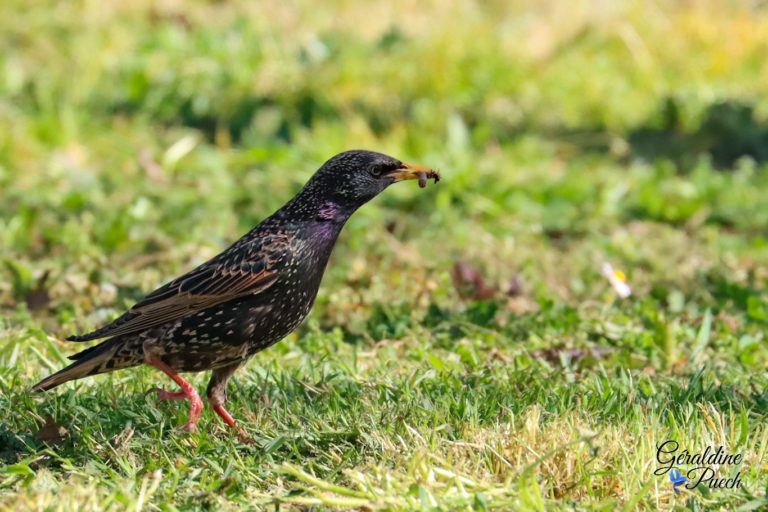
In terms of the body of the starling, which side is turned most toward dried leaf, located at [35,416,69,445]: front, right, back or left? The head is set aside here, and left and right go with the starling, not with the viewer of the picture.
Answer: back

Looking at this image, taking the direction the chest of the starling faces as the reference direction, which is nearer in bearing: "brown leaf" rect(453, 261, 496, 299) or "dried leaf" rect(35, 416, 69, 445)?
the brown leaf

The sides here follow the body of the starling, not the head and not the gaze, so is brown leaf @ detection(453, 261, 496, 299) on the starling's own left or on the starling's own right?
on the starling's own left

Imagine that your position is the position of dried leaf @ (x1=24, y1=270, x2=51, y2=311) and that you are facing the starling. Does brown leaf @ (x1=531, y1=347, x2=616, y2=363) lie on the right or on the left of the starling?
left

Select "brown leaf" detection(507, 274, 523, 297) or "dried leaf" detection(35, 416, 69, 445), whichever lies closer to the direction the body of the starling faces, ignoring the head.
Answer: the brown leaf

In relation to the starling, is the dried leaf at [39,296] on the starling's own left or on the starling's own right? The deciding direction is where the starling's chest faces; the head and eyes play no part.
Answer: on the starling's own left

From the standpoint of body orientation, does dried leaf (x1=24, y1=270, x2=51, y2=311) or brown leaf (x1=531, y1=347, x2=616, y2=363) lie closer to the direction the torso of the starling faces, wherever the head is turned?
the brown leaf

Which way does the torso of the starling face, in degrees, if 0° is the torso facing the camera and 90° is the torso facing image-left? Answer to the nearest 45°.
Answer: approximately 270°

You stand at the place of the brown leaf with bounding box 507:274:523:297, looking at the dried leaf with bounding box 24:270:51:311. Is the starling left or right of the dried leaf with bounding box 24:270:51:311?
left

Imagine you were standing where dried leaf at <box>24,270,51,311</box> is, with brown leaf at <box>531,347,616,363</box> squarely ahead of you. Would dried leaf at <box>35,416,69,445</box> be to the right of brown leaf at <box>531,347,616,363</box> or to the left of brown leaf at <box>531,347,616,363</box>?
right

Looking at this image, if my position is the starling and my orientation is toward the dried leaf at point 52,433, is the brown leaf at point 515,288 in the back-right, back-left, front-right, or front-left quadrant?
back-right
